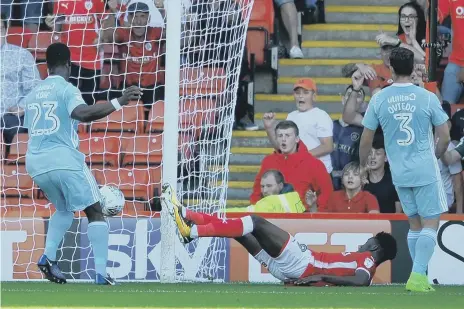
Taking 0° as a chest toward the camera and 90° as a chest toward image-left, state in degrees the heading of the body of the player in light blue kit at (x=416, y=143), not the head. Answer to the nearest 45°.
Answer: approximately 180°

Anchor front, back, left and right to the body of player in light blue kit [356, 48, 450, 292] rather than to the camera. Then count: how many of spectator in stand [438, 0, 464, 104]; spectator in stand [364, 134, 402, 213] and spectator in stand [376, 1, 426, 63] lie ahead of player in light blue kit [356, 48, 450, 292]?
3

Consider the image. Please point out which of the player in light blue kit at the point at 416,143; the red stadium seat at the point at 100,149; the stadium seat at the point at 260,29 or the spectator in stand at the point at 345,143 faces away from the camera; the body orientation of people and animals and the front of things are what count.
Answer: the player in light blue kit

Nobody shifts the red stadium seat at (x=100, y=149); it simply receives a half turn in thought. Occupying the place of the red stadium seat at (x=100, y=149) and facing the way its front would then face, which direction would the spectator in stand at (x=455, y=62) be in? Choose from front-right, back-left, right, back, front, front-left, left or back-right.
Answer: right

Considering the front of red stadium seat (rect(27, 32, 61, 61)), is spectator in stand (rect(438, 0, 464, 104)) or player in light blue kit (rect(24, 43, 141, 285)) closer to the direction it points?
the player in light blue kit

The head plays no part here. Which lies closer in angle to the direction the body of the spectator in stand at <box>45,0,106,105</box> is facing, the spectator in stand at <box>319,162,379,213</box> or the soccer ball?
the soccer ball

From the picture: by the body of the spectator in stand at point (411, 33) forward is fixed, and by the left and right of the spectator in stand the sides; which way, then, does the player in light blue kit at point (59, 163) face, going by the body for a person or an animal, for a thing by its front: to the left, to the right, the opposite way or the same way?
the opposite way

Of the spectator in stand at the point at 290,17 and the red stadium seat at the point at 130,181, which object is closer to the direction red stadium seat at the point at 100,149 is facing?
the red stadium seat

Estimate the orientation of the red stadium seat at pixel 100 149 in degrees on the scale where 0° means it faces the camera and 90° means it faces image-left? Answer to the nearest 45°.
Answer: approximately 0°

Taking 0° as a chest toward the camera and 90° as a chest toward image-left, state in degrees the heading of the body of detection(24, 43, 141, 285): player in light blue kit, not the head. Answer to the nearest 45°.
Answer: approximately 225°

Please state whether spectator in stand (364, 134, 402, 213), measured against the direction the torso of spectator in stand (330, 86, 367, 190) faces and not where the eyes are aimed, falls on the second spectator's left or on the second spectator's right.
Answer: on the second spectator's left

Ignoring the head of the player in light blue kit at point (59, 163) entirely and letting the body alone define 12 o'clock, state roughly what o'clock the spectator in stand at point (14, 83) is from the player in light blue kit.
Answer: The spectator in stand is roughly at 10 o'clock from the player in light blue kit.

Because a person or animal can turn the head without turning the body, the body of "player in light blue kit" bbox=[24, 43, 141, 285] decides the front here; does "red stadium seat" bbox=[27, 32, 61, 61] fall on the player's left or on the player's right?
on the player's left

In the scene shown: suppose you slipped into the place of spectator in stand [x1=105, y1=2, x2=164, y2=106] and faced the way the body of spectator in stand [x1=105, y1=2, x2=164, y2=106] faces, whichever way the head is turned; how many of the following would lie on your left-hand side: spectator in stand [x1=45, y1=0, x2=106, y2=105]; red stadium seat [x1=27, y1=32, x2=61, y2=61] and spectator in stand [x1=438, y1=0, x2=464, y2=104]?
1
